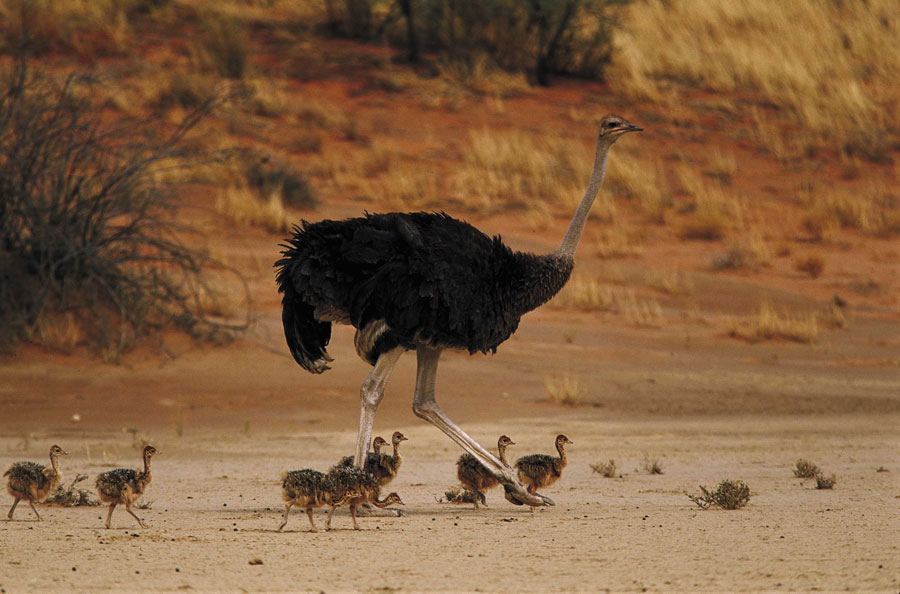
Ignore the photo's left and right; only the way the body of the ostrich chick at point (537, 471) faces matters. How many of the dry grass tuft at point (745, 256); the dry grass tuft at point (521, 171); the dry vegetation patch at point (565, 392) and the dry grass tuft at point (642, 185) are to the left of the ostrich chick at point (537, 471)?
4

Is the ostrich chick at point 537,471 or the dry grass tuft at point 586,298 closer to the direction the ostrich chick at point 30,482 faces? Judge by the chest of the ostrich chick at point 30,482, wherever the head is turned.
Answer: the ostrich chick

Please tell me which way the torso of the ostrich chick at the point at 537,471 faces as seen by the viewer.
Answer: to the viewer's right

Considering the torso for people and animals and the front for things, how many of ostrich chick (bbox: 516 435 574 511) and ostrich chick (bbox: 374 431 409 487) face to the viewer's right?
2

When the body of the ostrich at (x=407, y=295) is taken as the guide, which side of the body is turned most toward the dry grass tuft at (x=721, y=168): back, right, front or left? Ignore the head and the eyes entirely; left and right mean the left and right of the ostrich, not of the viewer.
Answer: left

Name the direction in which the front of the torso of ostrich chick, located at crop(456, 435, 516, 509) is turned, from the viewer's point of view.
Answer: to the viewer's right

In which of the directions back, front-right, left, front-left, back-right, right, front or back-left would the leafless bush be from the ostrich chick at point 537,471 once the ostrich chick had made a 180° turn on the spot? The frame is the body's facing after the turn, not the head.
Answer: front-right

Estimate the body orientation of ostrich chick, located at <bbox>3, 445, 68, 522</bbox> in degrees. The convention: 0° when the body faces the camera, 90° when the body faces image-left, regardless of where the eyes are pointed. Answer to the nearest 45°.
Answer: approximately 270°

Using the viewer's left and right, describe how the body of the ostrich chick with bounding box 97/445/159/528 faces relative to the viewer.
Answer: facing to the right of the viewer

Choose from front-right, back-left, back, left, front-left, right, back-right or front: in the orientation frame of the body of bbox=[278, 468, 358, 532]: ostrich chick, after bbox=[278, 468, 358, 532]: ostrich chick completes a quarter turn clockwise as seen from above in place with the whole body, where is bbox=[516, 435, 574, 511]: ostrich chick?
back-left

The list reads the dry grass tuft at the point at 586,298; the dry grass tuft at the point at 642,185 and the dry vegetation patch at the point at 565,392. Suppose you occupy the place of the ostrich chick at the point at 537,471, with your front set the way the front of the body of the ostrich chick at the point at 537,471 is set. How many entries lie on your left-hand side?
3

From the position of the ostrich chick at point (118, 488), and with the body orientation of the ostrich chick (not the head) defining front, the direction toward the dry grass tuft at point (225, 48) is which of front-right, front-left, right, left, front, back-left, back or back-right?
left

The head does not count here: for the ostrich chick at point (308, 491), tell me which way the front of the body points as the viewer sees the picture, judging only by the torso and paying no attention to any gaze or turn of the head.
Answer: to the viewer's right

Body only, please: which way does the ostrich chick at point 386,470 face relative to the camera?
to the viewer's right
